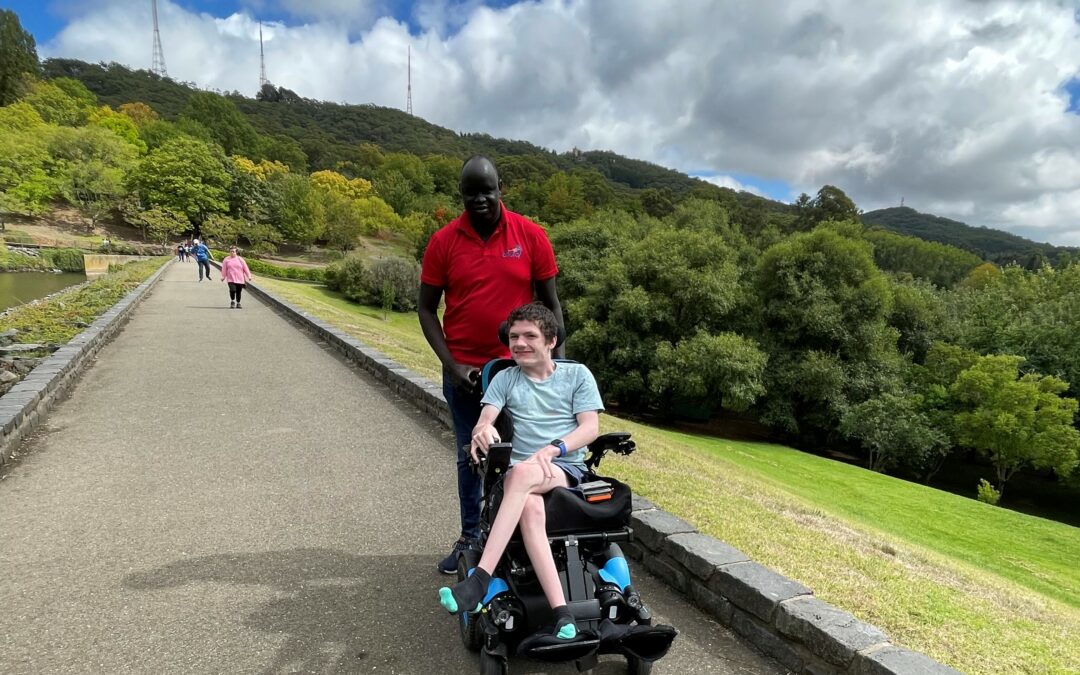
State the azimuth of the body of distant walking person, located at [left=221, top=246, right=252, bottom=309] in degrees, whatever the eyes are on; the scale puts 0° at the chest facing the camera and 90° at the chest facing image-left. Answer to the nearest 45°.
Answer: approximately 0°

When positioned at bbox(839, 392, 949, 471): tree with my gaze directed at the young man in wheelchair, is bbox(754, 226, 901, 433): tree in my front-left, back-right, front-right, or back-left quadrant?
back-right

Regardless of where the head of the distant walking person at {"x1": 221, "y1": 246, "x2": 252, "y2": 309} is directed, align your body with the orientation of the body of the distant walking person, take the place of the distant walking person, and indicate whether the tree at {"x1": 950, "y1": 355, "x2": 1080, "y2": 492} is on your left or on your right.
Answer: on your left

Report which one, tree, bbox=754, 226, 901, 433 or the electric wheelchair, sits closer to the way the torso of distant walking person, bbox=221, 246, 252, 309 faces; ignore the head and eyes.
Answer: the electric wheelchair

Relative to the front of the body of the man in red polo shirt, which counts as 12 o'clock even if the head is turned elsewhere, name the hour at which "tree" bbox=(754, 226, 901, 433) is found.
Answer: The tree is roughly at 7 o'clock from the man in red polo shirt.

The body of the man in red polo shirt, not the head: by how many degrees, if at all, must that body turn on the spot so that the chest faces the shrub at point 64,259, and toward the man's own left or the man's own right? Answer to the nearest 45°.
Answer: approximately 135° to the man's own right

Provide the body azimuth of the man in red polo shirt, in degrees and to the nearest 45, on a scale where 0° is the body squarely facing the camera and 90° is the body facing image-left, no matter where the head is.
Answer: approximately 0°

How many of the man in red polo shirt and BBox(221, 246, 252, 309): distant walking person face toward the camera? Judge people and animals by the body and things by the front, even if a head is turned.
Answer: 2
